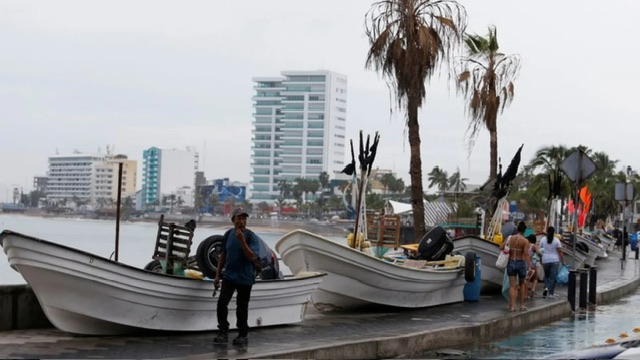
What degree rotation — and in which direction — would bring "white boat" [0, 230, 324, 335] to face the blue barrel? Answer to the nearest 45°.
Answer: approximately 135° to its right

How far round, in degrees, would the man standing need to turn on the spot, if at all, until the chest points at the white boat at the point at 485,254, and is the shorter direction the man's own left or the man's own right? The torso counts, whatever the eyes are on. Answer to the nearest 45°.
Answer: approximately 135° to the man's own left

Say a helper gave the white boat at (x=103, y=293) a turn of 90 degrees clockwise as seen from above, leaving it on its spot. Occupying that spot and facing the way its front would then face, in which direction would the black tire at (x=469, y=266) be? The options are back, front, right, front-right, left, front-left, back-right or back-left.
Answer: front-right

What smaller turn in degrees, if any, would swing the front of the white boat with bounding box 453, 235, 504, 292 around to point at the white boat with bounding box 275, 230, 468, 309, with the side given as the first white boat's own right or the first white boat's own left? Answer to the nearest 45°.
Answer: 0° — it already faces it

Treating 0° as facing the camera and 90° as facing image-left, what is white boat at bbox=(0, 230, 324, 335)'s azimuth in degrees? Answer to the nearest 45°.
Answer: approximately 90°

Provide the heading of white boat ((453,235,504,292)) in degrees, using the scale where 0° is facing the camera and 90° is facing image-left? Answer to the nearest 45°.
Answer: approximately 45°

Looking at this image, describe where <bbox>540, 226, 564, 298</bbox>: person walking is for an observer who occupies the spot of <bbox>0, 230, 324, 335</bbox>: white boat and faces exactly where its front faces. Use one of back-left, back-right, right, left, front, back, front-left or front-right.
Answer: back-right

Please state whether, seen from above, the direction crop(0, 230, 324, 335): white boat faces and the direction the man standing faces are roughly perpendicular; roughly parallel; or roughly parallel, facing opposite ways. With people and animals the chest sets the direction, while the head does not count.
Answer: roughly perpendicular

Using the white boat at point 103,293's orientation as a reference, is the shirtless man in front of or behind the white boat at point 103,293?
behind

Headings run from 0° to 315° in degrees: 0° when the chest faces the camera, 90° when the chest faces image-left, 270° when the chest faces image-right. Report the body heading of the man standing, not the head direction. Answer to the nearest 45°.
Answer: approximately 0°

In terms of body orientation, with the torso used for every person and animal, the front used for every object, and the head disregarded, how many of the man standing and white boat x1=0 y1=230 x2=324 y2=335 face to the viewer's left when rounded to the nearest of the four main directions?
1
